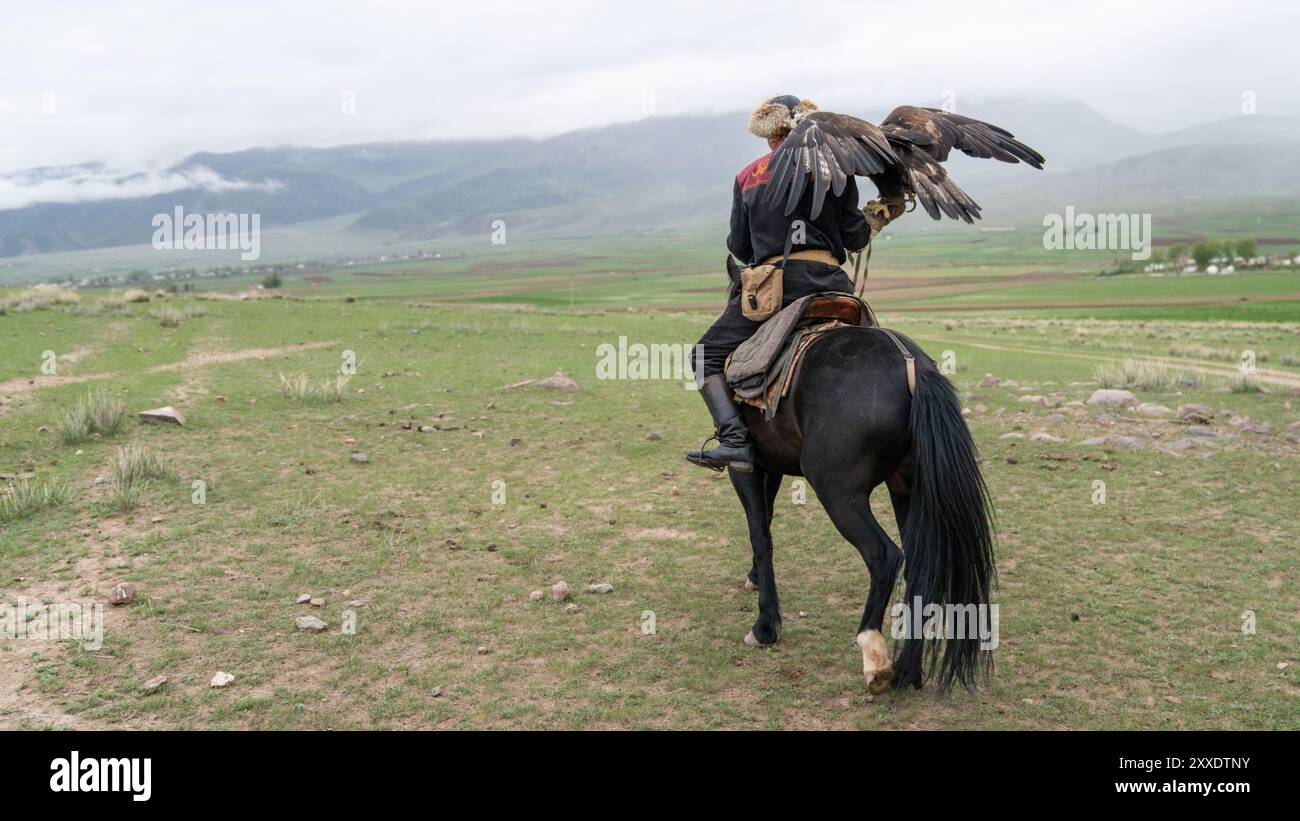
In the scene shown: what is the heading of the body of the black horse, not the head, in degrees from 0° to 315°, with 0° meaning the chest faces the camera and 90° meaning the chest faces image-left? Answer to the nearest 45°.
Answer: approximately 135°

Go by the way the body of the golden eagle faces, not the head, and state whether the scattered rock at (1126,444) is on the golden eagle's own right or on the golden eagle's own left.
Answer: on the golden eagle's own right

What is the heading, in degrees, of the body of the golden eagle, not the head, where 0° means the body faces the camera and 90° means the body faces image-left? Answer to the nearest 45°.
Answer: approximately 135°

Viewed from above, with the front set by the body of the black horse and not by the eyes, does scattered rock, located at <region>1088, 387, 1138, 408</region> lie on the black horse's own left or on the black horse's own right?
on the black horse's own right

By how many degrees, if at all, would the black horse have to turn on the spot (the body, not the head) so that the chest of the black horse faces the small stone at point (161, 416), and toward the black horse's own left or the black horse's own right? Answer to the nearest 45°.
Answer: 0° — it already faces it

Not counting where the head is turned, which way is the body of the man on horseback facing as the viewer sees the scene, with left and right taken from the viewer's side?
facing away from the viewer and to the left of the viewer

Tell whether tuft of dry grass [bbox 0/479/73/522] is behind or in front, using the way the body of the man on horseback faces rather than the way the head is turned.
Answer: in front
